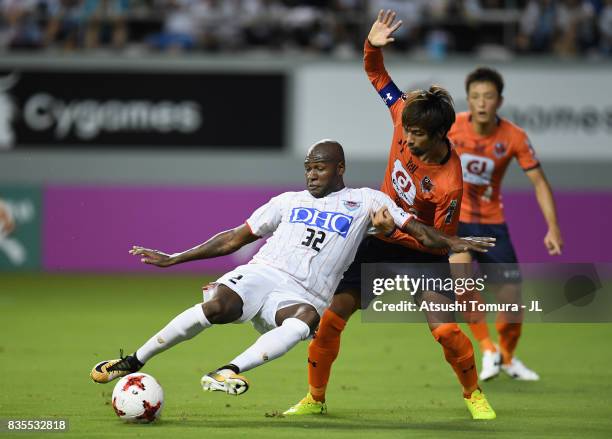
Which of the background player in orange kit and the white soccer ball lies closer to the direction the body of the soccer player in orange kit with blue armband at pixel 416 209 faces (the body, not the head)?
the white soccer ball

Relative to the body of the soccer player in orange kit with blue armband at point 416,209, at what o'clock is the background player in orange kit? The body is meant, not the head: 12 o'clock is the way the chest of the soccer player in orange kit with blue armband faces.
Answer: The background player in orange kit is roughly at 5 o'clock from the soccer player in orange kit with blue armband.

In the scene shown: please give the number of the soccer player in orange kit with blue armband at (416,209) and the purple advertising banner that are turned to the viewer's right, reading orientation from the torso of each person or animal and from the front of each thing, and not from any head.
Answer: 0

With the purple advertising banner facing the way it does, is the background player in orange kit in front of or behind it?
in front

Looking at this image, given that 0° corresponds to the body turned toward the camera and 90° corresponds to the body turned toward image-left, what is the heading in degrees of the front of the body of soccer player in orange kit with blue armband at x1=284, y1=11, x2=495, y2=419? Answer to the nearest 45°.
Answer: approximately 45°

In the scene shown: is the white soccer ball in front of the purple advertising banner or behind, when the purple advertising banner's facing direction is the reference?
in front

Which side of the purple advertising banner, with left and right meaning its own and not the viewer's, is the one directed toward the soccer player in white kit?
front

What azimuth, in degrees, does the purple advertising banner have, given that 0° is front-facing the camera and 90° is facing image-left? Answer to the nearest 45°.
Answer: approximately 0°

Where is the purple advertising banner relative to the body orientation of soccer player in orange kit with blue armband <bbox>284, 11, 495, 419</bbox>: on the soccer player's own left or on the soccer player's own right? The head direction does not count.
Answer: on the soccer player's own right
